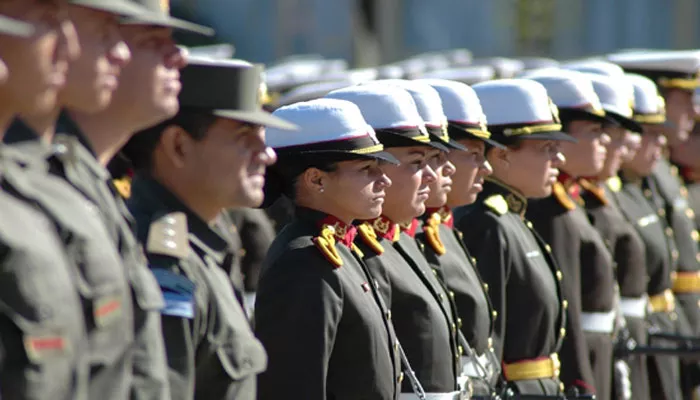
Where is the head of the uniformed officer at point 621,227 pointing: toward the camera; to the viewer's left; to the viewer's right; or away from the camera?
to the viewer's right

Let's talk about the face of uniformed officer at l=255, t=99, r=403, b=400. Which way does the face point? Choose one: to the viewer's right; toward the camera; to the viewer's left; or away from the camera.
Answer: to the viewer's right

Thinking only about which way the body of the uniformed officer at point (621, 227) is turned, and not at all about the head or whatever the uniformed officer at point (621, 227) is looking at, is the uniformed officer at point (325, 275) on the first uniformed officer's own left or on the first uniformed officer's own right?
on the first uniformed officer's own right

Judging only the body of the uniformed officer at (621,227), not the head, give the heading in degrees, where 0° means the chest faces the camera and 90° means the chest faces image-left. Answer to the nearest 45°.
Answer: approximately 315°

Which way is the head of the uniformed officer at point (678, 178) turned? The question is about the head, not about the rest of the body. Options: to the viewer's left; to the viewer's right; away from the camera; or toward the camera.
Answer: to the viewer's right

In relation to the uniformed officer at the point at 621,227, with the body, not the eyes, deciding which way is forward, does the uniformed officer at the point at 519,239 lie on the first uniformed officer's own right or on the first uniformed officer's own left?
on the first uniformed officer's own right

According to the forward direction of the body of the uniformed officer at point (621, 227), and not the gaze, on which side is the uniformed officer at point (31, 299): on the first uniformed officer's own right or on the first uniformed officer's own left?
on the first uniformed officer's own right

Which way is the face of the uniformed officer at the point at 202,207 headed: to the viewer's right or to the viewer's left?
to the viewer's right

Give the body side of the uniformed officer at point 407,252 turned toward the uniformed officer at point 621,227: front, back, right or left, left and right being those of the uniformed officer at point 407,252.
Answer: left

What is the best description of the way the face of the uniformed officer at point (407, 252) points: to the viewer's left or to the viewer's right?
to the viewer's right

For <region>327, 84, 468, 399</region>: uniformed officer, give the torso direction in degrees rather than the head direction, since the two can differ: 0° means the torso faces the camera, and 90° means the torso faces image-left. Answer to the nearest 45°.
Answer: approximately 315°
